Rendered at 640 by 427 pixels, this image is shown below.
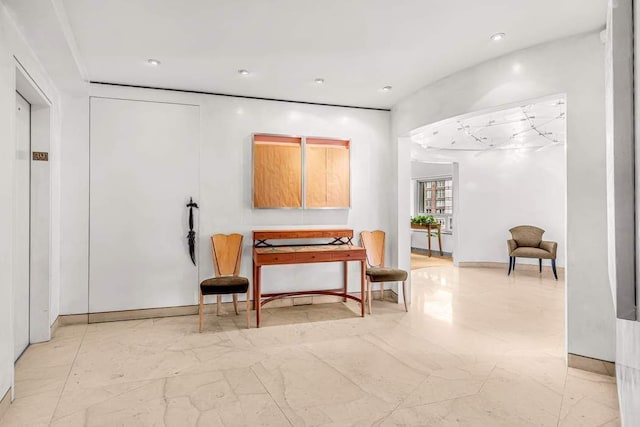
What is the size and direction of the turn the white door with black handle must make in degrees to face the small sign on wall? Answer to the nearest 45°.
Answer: approximately 90° to its right

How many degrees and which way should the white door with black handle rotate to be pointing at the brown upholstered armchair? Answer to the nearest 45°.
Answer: approximately 90° to its left

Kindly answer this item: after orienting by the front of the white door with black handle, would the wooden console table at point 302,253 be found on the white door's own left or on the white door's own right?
on the white door's own left

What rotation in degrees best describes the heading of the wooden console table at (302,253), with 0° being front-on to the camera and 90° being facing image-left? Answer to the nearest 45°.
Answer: approximately 0°

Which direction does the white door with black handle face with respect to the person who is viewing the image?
facing the viewer

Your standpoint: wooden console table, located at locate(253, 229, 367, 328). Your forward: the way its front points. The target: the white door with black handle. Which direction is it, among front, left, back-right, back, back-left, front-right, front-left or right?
right

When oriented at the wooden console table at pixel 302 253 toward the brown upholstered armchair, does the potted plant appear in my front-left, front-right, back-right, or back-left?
front-left

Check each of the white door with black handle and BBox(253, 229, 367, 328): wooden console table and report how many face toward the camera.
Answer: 2
